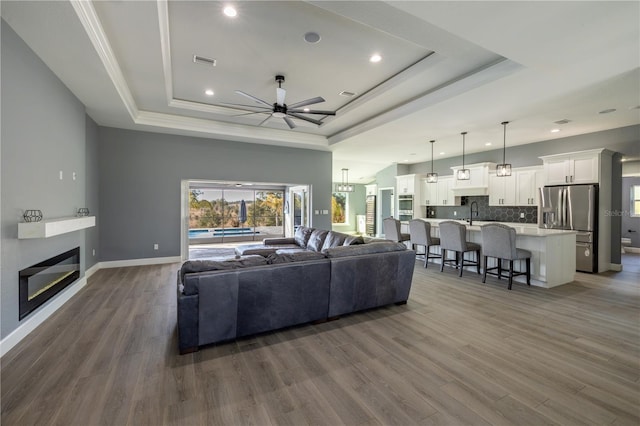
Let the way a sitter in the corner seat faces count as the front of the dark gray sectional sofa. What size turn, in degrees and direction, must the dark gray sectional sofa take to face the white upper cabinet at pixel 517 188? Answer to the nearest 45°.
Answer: approximately 90° to its right

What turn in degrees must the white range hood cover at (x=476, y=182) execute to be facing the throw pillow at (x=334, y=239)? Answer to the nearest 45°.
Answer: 0° — it already faces it

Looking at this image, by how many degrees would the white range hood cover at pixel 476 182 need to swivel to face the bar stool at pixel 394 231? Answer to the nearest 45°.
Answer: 0° — it already faces it

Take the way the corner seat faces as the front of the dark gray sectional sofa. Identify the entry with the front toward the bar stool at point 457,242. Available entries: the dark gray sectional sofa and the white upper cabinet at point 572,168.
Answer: the white upper cabinet

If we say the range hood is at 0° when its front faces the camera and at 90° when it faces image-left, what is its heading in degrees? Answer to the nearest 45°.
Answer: approximately 45°

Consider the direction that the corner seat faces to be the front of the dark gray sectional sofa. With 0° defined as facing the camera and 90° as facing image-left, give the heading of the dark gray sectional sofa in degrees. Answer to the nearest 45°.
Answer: approximately 135°

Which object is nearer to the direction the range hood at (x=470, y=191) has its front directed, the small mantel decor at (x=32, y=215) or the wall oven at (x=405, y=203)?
the small mantel decor
